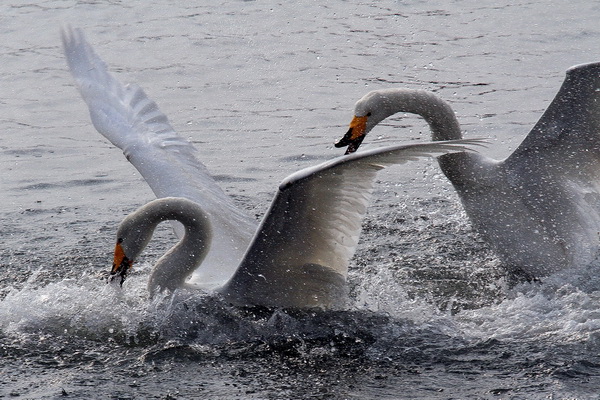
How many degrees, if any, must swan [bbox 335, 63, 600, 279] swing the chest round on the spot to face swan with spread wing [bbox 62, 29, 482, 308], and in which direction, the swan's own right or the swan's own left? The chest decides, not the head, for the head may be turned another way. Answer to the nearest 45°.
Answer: approximately 45° to the swan's own left

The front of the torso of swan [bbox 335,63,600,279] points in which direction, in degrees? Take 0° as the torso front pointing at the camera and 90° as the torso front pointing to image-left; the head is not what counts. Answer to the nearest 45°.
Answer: approximately 90°
